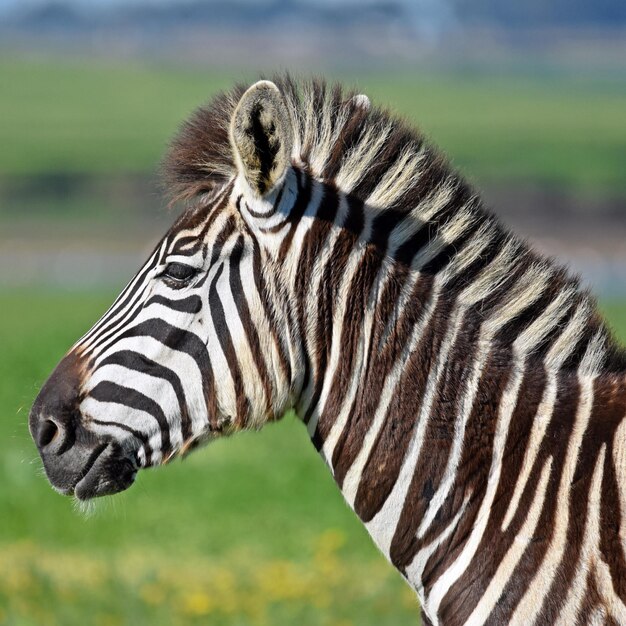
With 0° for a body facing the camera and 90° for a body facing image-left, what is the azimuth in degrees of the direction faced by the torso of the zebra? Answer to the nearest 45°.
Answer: approximately 90°
